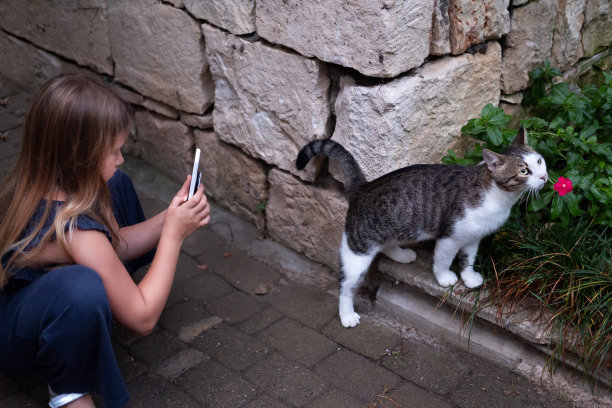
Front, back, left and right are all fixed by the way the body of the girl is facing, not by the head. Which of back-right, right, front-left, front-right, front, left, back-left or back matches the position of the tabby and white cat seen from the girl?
front

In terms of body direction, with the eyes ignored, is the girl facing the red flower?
yes

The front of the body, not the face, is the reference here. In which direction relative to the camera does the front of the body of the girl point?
to the viewer's right

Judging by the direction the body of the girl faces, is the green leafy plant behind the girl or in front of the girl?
in front

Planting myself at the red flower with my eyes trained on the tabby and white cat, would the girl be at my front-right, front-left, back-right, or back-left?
front-left
